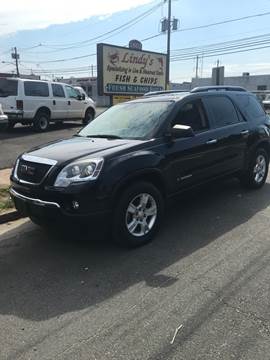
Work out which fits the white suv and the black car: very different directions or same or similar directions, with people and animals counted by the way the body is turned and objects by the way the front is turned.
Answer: very different directions

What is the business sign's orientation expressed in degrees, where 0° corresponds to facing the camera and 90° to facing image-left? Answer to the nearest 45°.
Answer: approximately 315°

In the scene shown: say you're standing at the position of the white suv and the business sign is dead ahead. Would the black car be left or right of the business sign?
right

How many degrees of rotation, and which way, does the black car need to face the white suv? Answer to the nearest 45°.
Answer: approximately 135° to its right

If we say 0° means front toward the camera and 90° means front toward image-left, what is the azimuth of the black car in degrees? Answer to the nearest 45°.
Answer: approximately 45°

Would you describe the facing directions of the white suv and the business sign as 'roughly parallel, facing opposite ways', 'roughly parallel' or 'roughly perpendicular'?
roughly perpendicular

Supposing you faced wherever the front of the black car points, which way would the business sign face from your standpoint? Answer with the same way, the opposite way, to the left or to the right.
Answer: to the left

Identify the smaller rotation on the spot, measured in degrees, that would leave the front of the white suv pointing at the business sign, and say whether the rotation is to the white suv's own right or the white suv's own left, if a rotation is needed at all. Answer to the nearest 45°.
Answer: approximately 90° to the white suv's own right

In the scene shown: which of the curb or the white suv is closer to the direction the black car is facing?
the curb

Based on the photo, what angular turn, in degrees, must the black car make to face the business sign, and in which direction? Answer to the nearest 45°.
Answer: approximately 135° to its right

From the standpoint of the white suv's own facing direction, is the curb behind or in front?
behind

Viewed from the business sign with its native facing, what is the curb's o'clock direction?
The curb is roughly at 2 o'clock from the business sign.

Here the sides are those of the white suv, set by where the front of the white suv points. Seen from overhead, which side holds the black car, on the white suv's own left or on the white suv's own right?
on the white suv's own right
